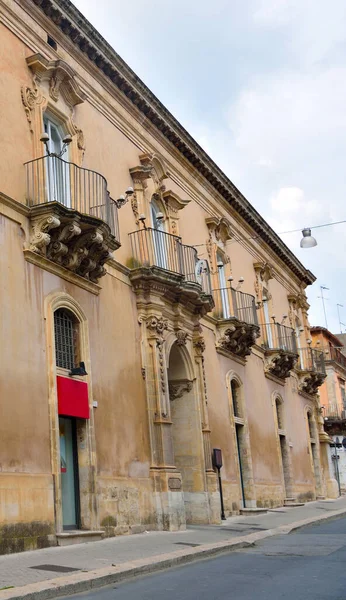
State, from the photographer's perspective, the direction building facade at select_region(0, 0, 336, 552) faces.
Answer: facing the viewer and to the right of the viewer

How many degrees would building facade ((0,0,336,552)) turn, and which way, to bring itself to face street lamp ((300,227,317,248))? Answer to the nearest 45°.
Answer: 0° — it already faces it
